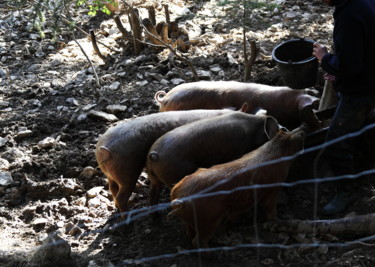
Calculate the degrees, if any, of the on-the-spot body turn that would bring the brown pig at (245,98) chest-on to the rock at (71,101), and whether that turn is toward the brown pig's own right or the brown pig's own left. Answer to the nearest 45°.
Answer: approximately 135° to the brown pig's own left

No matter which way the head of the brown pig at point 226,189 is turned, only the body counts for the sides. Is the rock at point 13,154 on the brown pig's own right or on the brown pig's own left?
on the brown pig's own left

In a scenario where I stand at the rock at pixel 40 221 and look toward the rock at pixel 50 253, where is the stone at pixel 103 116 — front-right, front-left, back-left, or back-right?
back-left

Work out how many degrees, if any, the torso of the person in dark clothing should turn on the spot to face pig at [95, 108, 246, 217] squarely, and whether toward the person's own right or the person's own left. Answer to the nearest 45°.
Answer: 0° — they already face it

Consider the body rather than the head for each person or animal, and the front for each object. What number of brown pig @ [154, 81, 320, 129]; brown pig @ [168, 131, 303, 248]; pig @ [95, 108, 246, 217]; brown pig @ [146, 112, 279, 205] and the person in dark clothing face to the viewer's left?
1

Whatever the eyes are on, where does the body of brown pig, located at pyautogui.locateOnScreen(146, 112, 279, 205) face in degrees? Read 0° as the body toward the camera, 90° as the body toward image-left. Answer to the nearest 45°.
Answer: approximately 225°

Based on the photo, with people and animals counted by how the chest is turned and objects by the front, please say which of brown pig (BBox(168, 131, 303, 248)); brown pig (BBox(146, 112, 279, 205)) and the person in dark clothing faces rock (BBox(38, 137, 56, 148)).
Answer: the person in dark clothing

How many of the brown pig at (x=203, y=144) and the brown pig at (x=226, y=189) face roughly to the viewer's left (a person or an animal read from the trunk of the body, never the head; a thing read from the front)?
0

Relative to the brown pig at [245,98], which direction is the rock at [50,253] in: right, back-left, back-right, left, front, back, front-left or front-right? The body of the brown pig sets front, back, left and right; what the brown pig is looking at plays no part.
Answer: back-right

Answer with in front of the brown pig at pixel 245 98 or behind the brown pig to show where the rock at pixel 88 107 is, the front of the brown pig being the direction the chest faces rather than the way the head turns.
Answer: behind

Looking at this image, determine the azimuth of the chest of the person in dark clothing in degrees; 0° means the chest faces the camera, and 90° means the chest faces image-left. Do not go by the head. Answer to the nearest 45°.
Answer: approximately 90°

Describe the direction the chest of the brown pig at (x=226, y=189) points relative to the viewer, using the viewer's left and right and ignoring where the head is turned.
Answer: facing away from the viewer and to the right of the viewer

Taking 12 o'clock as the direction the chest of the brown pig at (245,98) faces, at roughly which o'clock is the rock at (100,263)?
The rock is roughly at 4 o'clock from the brown pig.

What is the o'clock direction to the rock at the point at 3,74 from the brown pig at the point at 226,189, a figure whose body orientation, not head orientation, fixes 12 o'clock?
The rock is roughly at 9 o'clock from the brown pig.

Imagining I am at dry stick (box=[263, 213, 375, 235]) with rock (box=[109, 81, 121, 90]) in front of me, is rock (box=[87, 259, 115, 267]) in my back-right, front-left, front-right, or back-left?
front-left

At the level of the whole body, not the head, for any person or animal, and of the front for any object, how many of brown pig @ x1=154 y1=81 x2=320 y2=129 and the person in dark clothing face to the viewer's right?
1

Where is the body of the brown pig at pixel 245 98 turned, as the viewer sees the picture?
to the viewer's right

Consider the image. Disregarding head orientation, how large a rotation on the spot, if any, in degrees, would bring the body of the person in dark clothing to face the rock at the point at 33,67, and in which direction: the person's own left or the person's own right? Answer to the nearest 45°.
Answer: approximately 45° to the person's own right
